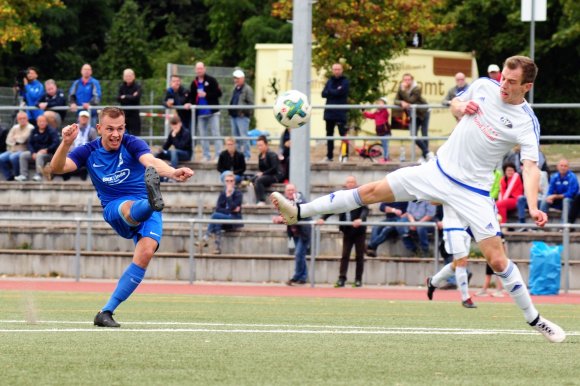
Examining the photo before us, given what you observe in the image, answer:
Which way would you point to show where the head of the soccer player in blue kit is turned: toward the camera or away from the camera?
toward the camera

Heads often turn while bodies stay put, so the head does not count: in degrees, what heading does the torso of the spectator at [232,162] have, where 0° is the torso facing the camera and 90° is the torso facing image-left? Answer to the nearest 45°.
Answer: approximately 0°

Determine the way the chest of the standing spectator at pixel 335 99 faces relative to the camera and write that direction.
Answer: toward the camera

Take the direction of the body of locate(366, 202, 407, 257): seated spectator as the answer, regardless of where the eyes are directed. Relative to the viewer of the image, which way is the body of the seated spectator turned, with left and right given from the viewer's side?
facing the viewer and to the left of the viewer

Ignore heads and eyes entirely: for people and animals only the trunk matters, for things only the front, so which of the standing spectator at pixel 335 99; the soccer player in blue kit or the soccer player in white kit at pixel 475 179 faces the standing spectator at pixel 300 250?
the standing spectator at pixel 335 99

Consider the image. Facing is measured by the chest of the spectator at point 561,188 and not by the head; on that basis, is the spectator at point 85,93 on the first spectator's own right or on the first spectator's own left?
on the first spectator's own right

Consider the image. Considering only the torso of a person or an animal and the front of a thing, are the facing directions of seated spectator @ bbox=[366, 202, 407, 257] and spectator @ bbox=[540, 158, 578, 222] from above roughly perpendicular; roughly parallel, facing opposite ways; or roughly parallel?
roughly parallel

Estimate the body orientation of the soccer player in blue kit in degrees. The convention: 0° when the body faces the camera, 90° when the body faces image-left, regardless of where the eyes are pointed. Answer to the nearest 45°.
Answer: approximately 0°

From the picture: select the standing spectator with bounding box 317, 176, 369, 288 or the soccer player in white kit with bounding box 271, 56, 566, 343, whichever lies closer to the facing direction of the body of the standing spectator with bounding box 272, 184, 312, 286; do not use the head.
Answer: the soccer player in white kit

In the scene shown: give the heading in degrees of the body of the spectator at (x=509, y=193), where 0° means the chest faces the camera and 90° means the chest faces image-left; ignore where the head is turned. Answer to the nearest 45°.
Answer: approximately 45°

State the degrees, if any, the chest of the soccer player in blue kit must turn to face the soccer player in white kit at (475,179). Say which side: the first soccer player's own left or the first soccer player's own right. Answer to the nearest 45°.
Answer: approximately 45° to the first soccer player's own left

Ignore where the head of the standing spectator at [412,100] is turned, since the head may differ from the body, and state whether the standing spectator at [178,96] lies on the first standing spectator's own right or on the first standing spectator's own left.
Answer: on the first standing spectator's own right

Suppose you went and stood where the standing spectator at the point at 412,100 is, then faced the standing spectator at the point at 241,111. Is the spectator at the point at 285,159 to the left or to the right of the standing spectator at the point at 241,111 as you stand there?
left

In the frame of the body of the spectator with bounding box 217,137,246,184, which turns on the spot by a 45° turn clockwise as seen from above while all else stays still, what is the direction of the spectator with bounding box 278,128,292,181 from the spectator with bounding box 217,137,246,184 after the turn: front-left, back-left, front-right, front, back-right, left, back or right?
back-left
